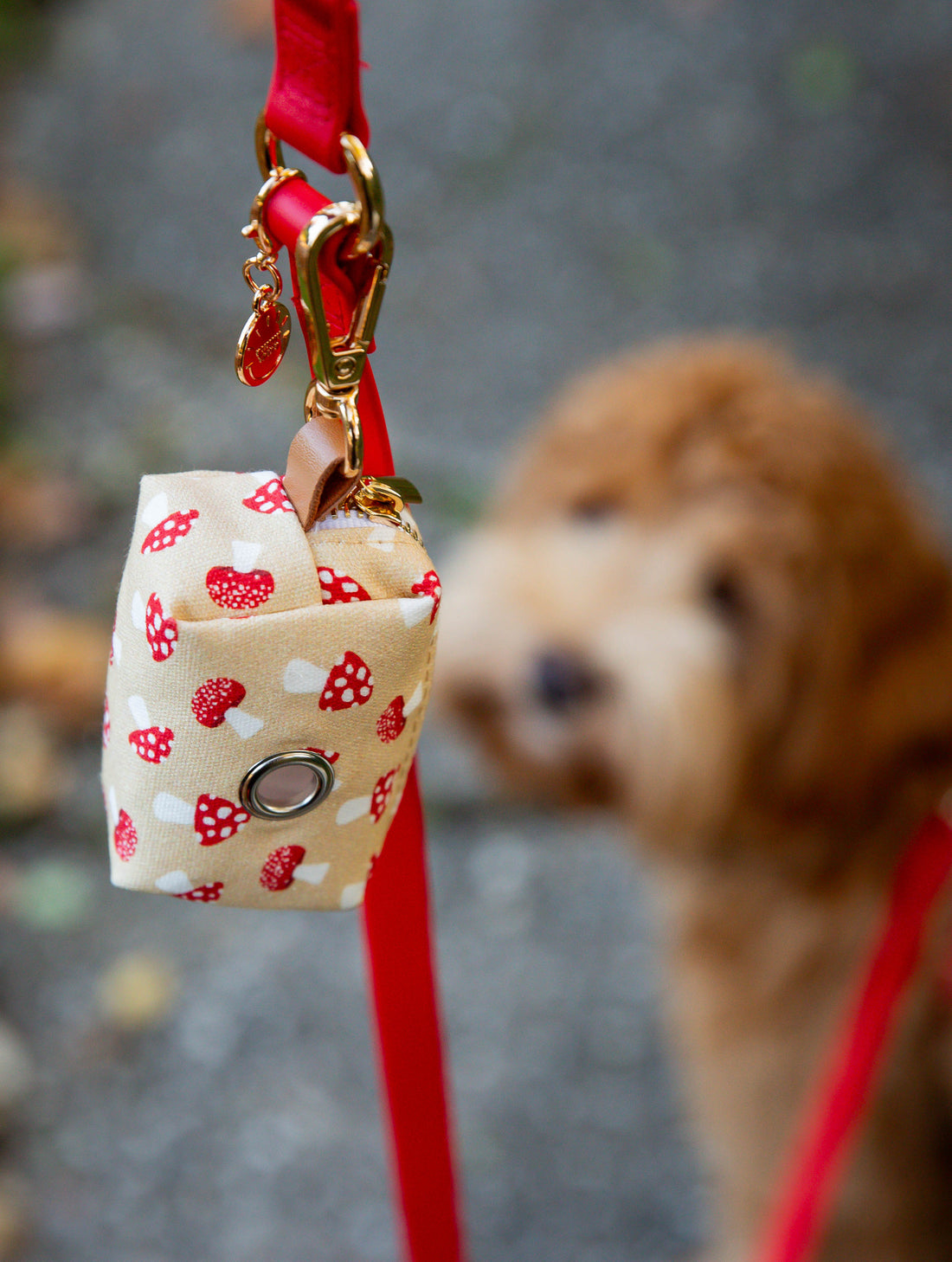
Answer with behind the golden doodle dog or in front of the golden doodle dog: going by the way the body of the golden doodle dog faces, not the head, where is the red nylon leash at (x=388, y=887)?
in front
